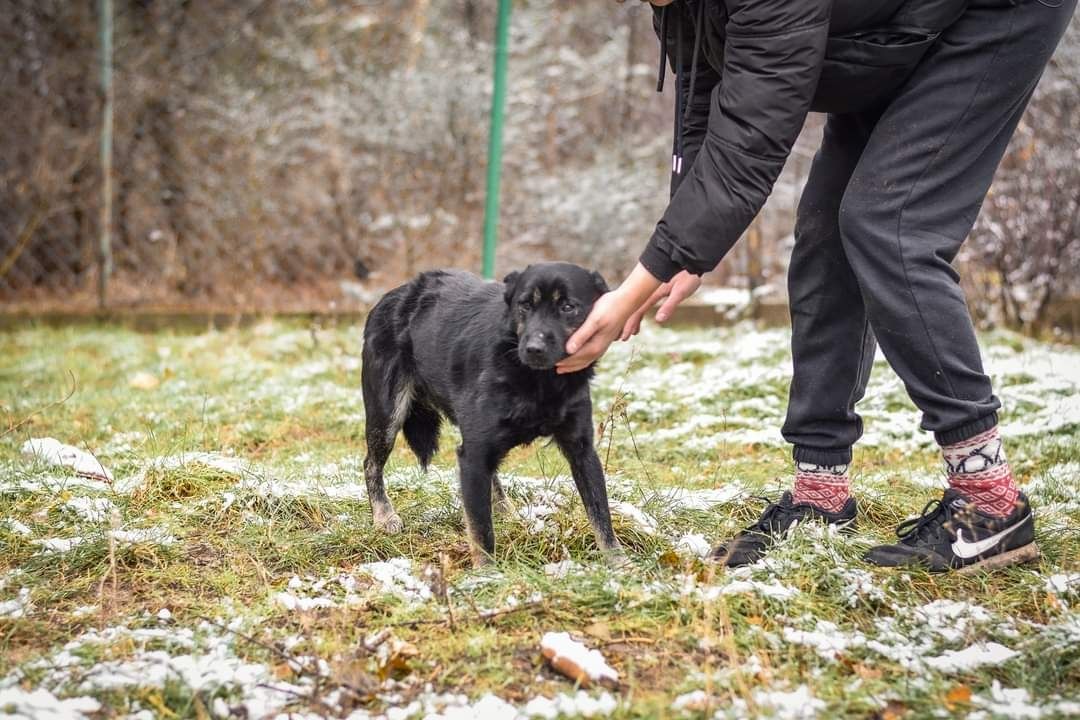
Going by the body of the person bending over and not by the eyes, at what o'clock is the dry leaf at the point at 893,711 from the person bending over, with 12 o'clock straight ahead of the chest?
The dry leaf is roughly at 9 o'clock from the person bending over.

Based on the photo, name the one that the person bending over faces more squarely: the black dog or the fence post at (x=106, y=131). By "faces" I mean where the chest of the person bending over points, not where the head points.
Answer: the black dog

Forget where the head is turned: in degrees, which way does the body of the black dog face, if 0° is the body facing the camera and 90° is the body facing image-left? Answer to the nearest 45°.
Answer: approximately 315°

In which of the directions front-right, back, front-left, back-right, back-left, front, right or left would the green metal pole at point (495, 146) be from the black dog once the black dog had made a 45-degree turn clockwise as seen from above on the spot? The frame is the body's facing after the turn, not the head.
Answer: back

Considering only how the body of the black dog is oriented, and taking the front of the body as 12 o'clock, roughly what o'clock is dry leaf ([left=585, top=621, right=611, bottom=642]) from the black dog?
The dry leaf is roughly at 1 o'clock from the black dog.

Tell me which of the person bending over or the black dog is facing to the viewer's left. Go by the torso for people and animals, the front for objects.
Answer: the person bending over

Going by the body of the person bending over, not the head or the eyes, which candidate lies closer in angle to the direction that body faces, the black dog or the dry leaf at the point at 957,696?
the black dog

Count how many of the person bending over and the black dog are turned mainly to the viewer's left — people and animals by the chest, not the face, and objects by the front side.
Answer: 1

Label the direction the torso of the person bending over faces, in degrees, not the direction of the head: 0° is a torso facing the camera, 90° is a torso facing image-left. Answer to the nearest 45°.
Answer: approximately 90°

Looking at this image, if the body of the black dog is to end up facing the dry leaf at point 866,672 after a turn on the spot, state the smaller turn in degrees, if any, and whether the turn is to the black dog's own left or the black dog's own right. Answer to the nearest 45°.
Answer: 0° — it already faces it

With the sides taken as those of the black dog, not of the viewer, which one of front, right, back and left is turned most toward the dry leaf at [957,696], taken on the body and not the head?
front
